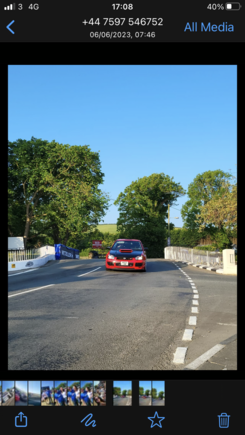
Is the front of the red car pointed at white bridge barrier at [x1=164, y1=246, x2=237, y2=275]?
no

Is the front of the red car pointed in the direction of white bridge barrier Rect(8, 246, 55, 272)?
no

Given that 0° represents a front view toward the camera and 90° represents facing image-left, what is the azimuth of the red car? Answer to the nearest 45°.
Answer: approximately 0°
